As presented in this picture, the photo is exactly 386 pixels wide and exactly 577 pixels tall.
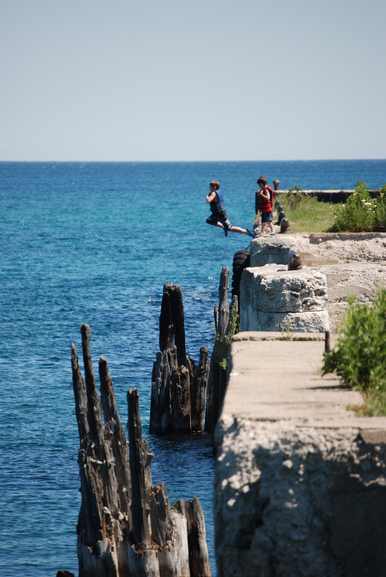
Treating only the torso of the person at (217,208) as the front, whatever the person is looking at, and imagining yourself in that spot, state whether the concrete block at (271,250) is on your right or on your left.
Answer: on your left

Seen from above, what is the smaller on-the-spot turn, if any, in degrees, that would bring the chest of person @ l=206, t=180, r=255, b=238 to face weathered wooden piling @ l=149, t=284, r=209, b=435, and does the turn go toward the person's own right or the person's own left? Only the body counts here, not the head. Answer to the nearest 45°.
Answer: approximately 90° to the person's own left

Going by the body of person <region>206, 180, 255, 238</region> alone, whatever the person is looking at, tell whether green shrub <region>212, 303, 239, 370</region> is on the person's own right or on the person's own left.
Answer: on the person's own left

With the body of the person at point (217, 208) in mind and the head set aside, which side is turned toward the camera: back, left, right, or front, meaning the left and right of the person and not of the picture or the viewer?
left

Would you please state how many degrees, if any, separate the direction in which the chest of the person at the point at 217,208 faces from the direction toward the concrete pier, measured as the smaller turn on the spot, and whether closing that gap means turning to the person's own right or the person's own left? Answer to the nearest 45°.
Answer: approximately 90° to the person's own left

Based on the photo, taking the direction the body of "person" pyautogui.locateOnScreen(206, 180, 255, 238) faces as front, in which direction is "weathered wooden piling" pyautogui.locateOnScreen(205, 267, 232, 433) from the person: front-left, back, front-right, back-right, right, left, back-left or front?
left

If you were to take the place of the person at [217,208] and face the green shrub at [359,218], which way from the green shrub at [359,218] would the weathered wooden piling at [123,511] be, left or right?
right

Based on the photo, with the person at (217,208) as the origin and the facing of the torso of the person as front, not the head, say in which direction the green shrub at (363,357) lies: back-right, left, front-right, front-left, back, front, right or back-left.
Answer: left

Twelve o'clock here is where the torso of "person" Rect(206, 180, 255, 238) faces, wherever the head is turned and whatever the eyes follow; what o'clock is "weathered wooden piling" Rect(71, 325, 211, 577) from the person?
The weathered wooden piling is roughly at 9 o'clock from the person.
